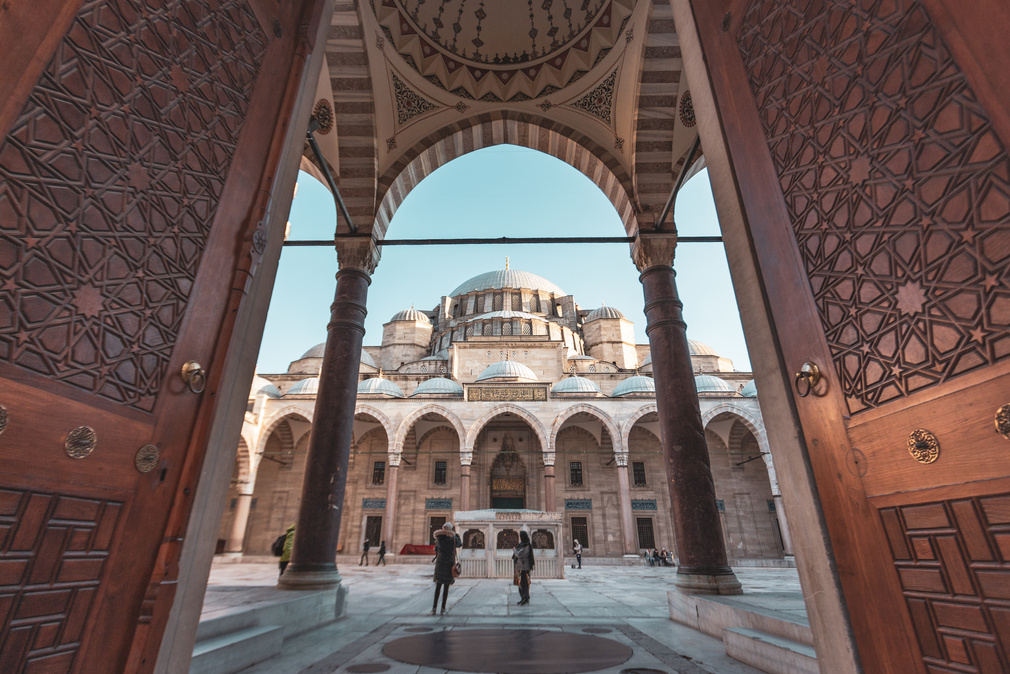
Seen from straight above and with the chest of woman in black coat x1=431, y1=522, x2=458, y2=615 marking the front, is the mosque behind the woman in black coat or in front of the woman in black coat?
in front

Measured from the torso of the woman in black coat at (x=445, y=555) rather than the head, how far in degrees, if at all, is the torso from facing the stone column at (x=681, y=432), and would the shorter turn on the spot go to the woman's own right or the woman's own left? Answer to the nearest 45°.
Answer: approximately 90° to the woman's own right

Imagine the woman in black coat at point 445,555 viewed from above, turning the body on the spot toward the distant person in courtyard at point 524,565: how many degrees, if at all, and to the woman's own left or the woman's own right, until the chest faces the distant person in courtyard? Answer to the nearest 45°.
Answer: approximately 45° to the woman's own right

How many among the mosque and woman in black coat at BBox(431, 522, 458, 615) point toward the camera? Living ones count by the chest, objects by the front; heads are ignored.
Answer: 1

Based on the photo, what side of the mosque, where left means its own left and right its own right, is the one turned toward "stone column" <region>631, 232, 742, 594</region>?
front

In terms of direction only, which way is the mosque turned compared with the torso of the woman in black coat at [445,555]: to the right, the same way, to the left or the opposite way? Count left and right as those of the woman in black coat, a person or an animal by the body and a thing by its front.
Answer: the opposite way

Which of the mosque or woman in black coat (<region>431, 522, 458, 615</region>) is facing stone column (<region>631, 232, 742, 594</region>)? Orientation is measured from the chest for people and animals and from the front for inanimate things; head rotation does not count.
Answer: the mosque

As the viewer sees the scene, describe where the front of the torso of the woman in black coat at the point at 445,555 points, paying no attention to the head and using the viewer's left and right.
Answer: facing away from the viewer

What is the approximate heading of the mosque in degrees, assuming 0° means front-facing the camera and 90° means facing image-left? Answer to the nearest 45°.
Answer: approximately 0°

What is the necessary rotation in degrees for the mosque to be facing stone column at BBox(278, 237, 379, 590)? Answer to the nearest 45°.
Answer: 0° — it already faces it

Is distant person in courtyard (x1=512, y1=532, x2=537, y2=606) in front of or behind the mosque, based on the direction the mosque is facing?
in front

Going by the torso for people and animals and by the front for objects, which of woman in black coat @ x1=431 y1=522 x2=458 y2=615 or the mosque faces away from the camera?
the woman in black coat
